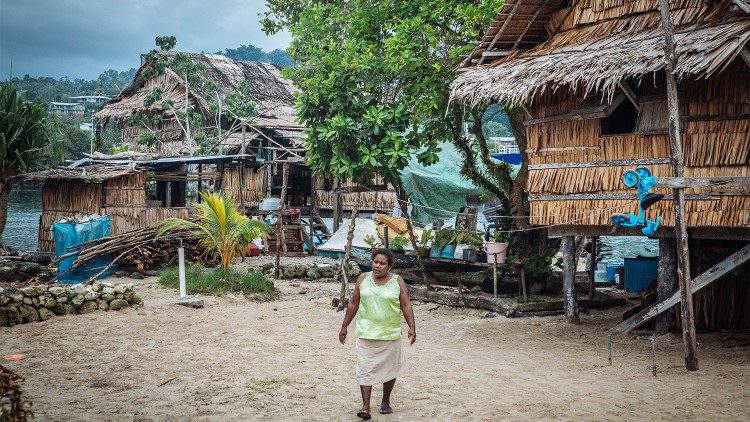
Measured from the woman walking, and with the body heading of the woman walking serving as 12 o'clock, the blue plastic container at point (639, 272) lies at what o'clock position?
The blue plastic container is roughly at 7 o'clock from the woman walking.

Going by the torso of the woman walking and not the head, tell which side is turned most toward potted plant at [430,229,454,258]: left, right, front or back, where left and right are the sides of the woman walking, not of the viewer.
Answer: back

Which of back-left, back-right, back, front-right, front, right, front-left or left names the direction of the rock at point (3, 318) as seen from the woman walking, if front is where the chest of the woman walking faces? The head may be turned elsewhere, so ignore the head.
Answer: back-right

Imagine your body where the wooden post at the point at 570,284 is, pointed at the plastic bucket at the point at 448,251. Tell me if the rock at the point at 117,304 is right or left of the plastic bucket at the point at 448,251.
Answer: left

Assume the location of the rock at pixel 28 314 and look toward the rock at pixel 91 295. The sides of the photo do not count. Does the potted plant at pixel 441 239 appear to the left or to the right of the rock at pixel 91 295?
right

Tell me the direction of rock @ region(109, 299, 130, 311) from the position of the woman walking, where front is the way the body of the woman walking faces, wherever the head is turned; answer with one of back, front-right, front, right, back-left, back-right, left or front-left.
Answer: back-right

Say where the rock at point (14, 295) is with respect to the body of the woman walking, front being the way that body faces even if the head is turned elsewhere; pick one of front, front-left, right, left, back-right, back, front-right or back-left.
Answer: back-right

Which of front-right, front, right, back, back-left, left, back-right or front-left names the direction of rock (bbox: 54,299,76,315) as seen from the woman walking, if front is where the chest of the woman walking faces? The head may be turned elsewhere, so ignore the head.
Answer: back-right

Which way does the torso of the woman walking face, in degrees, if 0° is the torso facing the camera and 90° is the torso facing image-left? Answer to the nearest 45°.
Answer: approximately 0°

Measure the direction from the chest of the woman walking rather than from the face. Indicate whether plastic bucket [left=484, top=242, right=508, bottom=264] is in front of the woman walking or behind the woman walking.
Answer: behind

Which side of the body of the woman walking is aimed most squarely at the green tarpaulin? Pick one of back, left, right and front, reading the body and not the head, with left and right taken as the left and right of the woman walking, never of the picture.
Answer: back

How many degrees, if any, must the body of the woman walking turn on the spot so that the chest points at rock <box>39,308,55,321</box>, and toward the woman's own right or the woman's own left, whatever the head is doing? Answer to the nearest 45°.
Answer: approximately 135° to the woman's own right

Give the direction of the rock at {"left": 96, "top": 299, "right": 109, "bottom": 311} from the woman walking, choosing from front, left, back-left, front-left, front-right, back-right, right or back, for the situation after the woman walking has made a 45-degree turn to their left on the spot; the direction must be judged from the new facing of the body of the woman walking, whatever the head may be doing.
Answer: back

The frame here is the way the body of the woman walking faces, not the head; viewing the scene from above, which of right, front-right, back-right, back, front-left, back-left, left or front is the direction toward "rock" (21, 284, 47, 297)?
back-right

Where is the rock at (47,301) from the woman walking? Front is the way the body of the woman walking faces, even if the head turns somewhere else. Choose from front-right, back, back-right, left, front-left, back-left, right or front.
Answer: back-right
